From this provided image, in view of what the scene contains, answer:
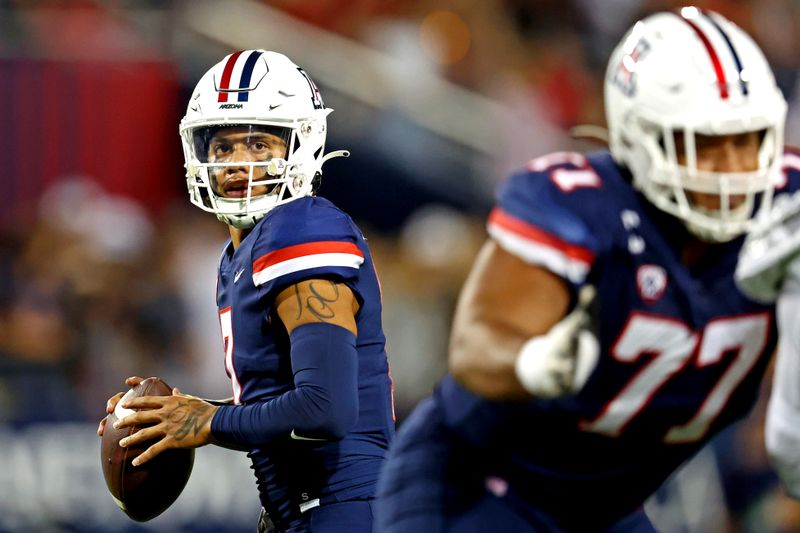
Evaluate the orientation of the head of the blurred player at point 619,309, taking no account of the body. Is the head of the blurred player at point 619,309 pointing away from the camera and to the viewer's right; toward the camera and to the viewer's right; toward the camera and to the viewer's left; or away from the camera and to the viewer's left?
toward the camera and to the viewer's right

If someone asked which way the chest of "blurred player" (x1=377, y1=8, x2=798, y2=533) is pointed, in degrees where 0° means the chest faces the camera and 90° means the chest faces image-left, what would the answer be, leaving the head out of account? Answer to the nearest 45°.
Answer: approximately 315°
